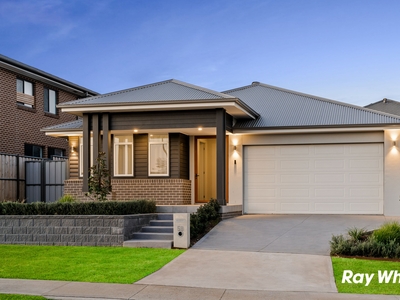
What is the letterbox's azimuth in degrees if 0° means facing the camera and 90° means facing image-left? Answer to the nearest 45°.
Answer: approximately 0°

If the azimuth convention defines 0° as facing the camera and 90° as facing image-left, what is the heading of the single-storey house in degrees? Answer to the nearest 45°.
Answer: approximately 0°

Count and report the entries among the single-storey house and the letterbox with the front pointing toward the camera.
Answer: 2

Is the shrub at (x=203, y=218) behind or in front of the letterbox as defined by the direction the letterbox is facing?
behind

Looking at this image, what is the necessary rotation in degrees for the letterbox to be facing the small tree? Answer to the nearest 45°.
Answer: approximately 135° to its right

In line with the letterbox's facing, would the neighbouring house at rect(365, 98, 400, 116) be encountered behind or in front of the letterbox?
behind

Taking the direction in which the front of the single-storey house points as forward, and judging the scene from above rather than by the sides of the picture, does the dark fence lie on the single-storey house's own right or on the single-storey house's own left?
on the single-storey house's own right

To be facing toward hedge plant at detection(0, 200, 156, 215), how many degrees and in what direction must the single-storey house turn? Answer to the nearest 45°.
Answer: approximately 45° to its right

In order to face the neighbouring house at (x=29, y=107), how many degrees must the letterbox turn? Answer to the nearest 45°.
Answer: approximately 135° to its right
